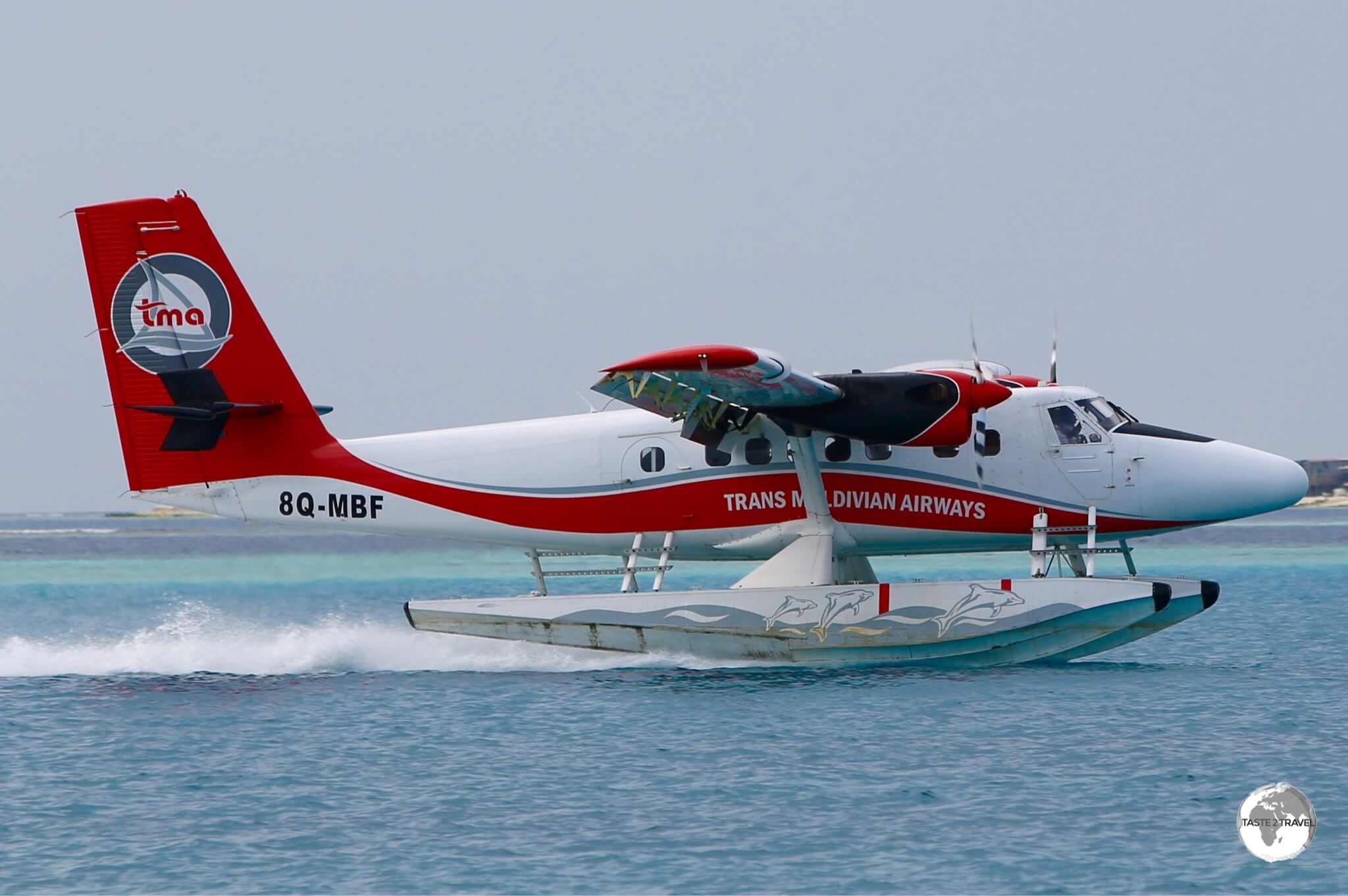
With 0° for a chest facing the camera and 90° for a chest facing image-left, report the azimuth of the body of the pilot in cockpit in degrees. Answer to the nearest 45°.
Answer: approximately 270°

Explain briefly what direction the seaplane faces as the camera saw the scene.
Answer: facing to the right of the viewer

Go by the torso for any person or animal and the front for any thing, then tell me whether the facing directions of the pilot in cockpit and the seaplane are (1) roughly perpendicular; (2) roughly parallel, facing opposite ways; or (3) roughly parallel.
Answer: roughly parallel
